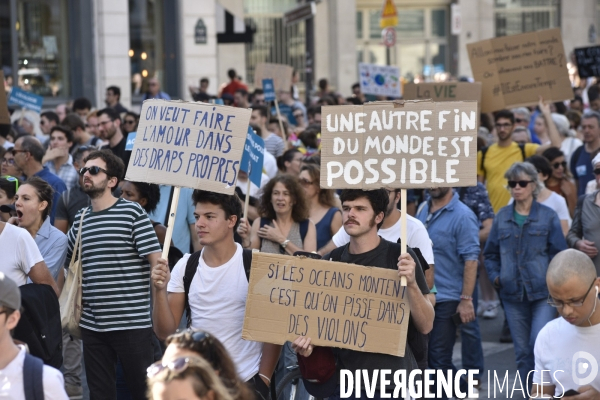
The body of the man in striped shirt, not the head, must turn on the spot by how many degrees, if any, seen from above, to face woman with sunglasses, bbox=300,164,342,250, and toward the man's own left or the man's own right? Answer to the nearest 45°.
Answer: approximately 180°

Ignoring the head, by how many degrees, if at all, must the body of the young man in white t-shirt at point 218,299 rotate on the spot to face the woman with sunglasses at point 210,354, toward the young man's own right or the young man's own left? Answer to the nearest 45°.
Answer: approximately 45° to the young man's own left

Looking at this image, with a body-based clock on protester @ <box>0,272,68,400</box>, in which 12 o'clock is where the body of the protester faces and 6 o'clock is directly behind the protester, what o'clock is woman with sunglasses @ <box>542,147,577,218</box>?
The woman with sunglasses is roughly at 6 o'clock from the protester.

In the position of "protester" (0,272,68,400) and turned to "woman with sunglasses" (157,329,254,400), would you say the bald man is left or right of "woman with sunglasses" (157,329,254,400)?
left

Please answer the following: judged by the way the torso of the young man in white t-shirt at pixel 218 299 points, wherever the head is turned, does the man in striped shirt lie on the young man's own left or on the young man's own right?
on the young man's own right

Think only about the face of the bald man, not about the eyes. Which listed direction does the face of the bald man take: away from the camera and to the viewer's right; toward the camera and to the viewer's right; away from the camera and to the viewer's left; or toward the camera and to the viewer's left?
toward the camera and to the viewer's left

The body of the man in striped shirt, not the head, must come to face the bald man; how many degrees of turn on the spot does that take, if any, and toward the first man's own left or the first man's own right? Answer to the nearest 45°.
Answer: approximately 90° to the first man's own left

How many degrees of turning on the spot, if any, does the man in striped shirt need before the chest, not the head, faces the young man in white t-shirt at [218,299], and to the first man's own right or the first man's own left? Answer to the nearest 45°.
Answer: approximately 90° to the first man's own left
